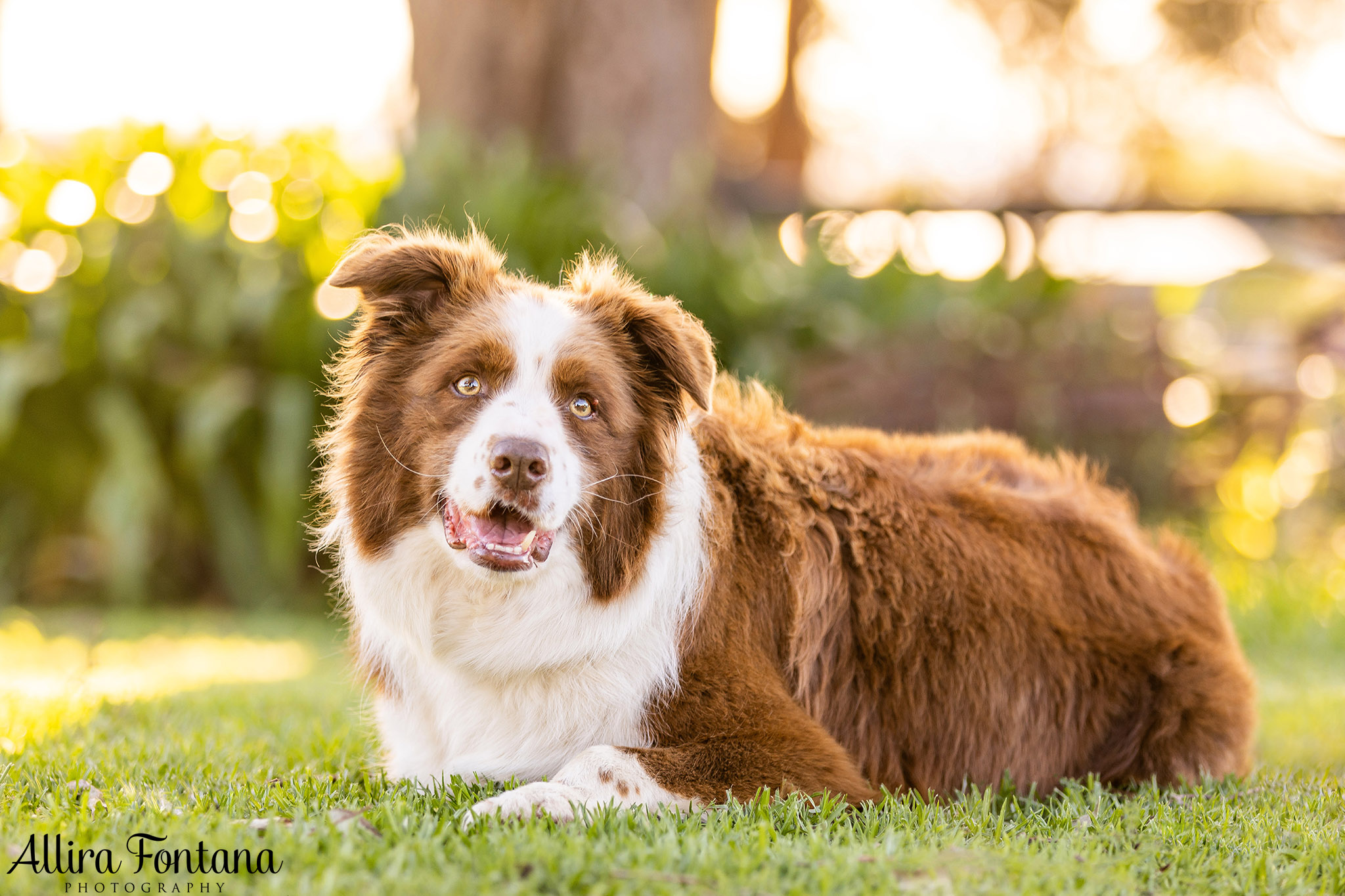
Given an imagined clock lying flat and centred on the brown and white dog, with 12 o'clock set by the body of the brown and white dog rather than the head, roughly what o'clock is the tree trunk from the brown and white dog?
The tree trunk is roughly at 4 o'clock from the brown and white dog.

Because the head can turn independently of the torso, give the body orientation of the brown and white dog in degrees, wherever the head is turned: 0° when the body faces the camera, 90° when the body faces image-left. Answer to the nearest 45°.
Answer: approximately 45°
